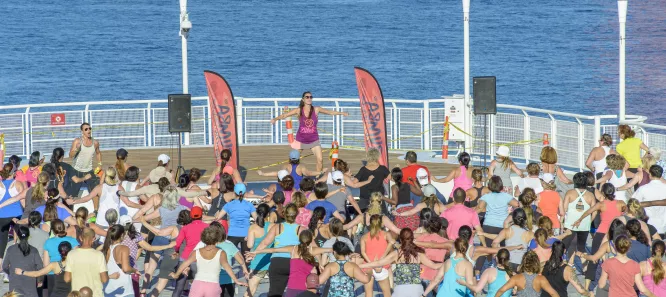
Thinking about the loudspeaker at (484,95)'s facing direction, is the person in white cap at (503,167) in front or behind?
in front

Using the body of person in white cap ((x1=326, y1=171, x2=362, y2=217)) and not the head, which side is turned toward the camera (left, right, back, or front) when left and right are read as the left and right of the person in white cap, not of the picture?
back

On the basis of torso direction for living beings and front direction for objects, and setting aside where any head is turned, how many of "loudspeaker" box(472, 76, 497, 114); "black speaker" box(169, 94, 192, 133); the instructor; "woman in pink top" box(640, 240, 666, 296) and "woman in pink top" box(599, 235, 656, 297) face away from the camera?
2

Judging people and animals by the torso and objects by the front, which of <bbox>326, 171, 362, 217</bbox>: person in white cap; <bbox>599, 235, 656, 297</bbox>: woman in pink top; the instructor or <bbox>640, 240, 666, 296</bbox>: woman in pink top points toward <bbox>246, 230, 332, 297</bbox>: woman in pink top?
the instructor

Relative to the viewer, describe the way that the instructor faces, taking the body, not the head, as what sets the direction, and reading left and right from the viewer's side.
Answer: facing the viewer

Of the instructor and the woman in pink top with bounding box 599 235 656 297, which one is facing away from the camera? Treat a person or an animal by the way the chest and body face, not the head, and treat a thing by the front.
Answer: the woman in pink top

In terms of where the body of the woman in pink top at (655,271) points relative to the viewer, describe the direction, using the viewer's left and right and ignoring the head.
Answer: facing away from the viewer

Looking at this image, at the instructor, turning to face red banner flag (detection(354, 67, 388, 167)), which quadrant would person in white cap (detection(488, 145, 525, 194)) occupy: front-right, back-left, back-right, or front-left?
front-right

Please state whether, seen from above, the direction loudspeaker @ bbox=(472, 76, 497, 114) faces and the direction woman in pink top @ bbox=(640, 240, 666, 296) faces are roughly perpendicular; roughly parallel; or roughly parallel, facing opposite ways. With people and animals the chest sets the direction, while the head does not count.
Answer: roughly parallel, facing opposite ways

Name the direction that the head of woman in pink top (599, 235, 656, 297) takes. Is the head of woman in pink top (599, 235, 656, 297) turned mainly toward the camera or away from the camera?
away from the camera

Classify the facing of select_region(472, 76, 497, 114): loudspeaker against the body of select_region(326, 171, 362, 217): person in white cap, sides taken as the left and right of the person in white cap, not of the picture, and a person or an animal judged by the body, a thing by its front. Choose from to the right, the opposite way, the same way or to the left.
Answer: the opposite way

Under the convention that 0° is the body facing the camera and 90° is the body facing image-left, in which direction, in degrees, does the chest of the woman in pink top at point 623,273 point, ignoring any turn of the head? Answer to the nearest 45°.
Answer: approximately 180°

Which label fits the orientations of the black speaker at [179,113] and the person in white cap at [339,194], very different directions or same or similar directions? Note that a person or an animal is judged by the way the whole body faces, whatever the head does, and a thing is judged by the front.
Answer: very different directions

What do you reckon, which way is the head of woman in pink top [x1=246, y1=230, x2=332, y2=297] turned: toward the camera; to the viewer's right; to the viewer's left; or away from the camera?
away from the camera

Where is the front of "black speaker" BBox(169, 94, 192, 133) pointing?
toward the camera

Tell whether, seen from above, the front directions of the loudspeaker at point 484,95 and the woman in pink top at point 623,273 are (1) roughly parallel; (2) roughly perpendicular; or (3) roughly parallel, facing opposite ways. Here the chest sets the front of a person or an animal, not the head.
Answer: roughly parallel, facing opposite ways

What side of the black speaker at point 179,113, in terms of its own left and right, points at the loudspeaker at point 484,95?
left
